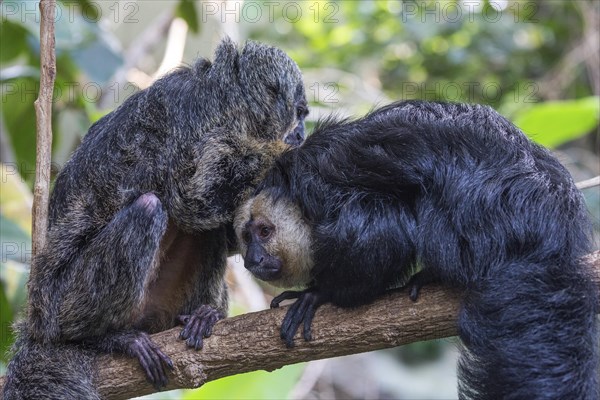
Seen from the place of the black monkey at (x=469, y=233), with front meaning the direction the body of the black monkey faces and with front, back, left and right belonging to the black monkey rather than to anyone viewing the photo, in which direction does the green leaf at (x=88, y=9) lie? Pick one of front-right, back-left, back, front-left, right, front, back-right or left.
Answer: front-right

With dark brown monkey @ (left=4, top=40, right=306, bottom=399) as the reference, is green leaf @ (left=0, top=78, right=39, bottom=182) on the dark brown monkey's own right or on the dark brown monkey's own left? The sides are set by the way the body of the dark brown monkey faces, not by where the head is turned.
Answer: on the dark brown monkey's own left

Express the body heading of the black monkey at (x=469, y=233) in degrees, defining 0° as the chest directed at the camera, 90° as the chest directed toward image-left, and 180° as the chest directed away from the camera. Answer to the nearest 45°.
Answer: approximately 90°

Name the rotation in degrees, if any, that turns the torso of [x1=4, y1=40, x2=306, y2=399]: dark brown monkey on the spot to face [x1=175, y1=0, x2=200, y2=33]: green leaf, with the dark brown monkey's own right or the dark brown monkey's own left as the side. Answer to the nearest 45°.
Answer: approximately 90° to the dark brown monkey's own left

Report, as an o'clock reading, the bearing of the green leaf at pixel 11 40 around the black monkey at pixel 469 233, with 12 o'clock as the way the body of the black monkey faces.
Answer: The green leaf is roughly at 1 o'clock from the black monkey.

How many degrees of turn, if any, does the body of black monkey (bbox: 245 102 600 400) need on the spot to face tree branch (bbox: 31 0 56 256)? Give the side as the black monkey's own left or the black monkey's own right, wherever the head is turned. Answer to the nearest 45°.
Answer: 0° — it already faces it

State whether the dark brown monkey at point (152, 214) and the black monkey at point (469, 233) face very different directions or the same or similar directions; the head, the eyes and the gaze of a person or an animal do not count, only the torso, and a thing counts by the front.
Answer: very different directions

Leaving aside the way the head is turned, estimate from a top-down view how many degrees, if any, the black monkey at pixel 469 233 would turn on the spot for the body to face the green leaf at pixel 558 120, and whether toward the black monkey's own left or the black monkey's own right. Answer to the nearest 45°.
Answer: approximately 90° to the black monkey's own right

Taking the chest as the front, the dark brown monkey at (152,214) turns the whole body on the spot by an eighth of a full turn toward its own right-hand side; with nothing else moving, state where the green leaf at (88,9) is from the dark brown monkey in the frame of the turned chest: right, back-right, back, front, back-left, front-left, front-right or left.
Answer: back-left

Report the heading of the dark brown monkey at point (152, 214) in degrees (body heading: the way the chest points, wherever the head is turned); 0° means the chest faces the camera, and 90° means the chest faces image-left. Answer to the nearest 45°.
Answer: approximately 270°

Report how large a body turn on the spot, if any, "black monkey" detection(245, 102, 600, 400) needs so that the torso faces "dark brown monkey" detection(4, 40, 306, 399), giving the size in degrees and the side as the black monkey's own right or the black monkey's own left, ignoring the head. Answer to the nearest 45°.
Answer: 0° — it already faces it

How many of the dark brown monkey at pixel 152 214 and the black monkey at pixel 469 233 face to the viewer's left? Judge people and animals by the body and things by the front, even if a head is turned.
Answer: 1
